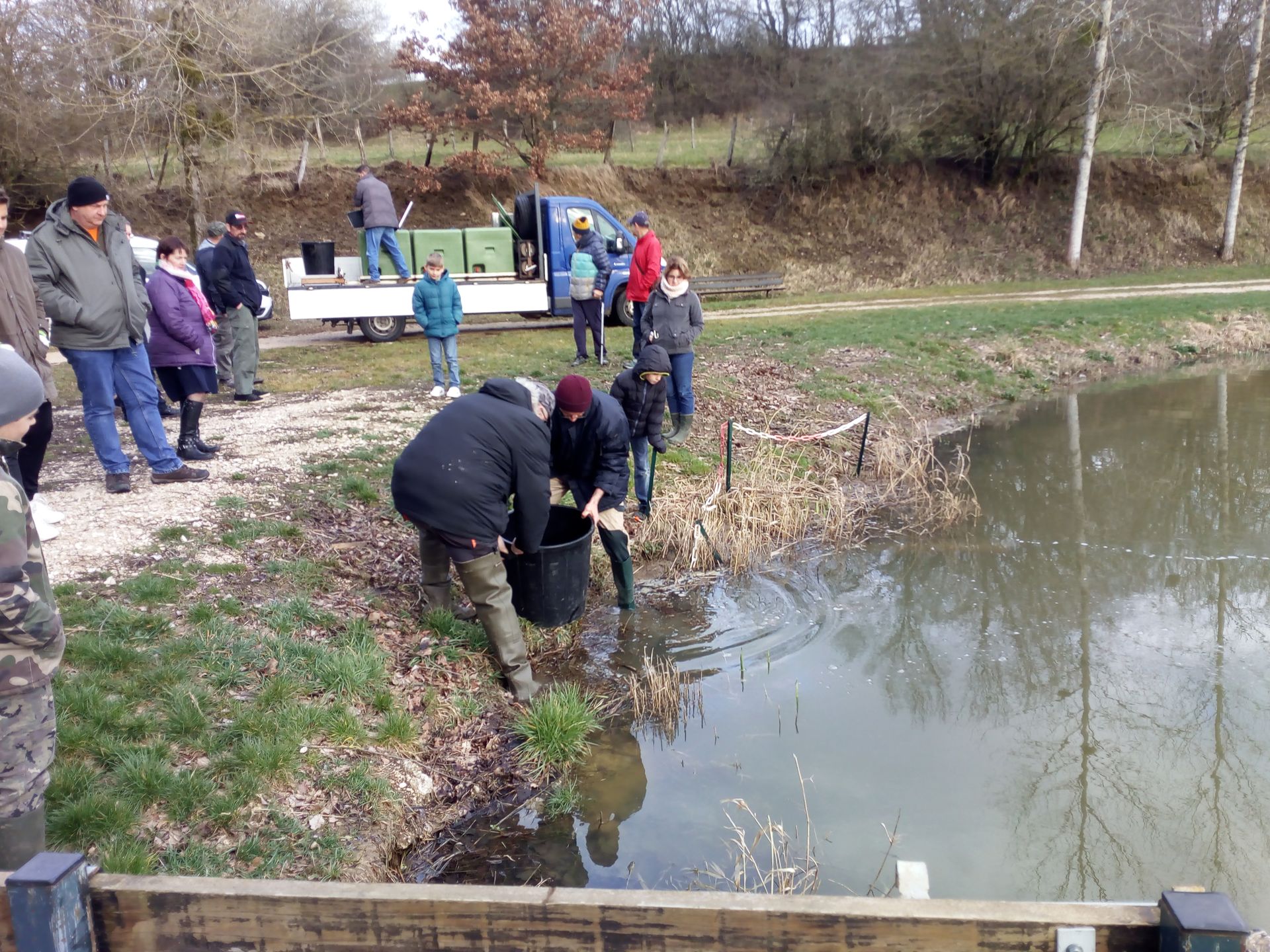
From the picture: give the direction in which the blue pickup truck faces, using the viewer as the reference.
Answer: facing to the right of the viewer

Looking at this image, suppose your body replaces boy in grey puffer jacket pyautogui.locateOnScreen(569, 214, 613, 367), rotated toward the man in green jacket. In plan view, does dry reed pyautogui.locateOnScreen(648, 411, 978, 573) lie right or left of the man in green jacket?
left

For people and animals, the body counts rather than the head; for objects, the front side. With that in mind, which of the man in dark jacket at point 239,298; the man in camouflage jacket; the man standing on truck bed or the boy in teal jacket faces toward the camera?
the boy in teal jacket

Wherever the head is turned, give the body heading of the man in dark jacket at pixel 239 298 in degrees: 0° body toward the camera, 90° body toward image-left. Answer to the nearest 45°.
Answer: approximately 270°

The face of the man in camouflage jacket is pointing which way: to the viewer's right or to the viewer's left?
to the viewer's right

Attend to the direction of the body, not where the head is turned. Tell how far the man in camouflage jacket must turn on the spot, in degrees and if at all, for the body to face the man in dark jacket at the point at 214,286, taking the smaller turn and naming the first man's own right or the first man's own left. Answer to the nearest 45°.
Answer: approximately 90° to the first man's own left

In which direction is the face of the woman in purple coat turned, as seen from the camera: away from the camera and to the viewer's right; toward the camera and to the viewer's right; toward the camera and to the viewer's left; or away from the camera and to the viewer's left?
toward the camera and to the viewer's right

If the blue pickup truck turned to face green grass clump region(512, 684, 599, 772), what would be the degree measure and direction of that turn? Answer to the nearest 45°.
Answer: approximately 90° to its right

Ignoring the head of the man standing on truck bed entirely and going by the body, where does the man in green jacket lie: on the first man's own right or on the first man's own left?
on the first man's own left

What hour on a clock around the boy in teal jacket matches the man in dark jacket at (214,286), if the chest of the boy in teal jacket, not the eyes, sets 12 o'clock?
The man in dark jacket is roughly at 3 o'clock from the boy in teal jacket.
